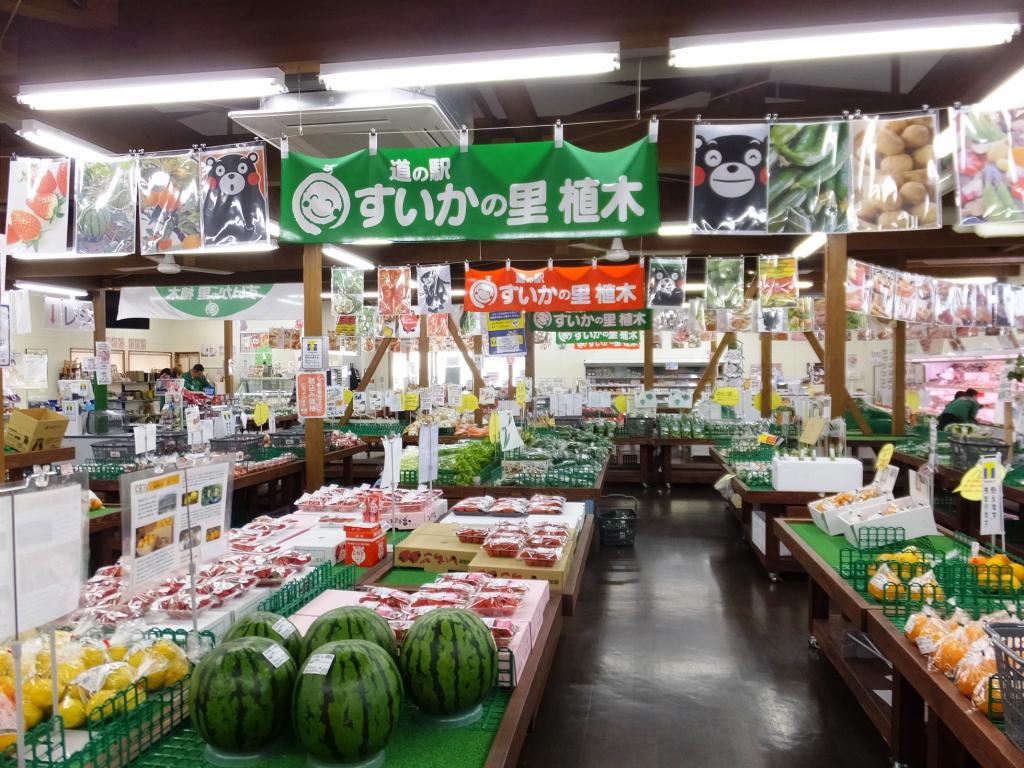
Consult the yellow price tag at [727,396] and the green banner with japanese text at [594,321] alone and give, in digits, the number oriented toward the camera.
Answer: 2

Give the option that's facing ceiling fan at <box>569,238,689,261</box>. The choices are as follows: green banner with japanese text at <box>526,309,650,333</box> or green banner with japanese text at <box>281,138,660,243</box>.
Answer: green banner with japanese text at <box>526,309,650,333</box>

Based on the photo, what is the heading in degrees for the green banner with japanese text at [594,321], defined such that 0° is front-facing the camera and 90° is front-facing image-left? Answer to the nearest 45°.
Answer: approximately 0°

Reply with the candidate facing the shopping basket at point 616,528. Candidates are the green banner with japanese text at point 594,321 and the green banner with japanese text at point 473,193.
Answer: the green banner with japanese text at point 594,321

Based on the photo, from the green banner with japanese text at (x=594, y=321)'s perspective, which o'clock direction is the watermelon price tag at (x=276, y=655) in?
The watermelon price tag is roughly at 12 o'clock from the green banner with japanese text.

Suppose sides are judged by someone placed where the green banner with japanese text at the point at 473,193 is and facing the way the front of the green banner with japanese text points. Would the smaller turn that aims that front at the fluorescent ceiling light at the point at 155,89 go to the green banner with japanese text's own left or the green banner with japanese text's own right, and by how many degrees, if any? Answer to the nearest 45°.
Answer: approximately 90° to the green banner with japanese text's own right
